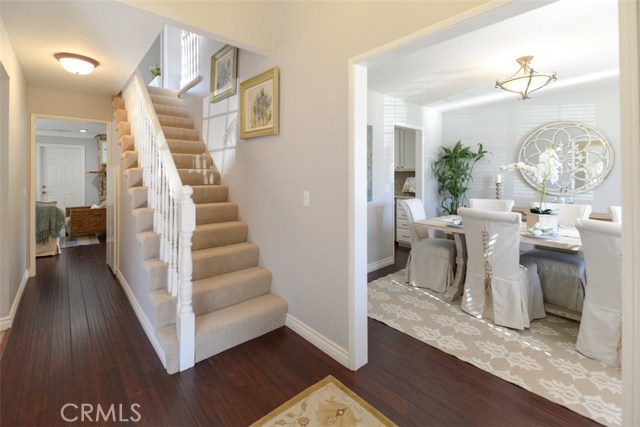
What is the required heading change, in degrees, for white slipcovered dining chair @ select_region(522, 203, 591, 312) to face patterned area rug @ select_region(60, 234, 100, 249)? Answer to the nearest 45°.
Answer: approximately 45° to its right
